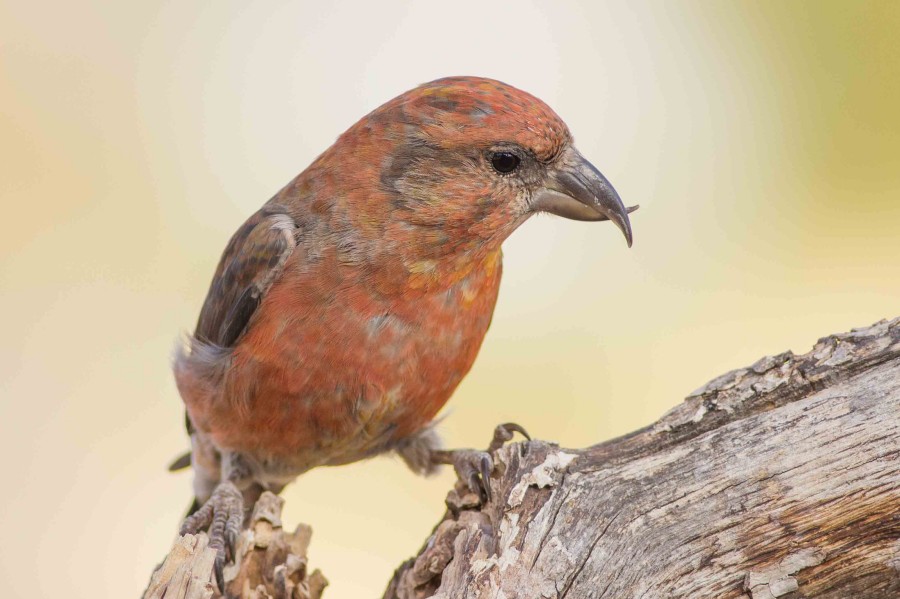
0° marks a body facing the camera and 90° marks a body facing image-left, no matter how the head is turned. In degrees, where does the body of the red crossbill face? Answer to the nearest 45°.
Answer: approximately 315°
